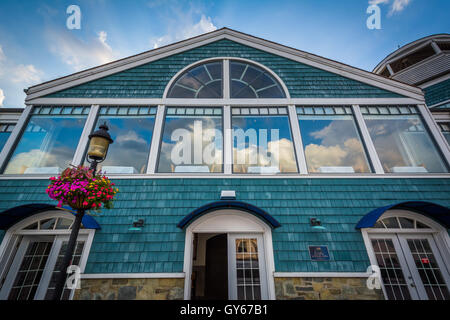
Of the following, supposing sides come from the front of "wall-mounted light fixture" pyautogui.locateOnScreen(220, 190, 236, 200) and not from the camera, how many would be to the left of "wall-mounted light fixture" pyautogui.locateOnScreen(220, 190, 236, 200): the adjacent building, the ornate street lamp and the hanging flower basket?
1

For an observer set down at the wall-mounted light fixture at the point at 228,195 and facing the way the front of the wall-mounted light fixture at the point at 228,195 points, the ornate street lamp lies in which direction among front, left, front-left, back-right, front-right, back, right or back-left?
front-right

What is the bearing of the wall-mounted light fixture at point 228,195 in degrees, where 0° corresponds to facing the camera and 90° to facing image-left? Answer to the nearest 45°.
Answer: approximately 0°

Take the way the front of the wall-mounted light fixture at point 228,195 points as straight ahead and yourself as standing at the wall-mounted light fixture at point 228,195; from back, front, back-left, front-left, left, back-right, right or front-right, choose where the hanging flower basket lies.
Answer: front-right

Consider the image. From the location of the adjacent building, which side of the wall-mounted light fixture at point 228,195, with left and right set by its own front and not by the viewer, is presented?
left

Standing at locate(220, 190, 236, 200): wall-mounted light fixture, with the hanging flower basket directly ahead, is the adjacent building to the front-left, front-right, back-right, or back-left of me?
back-left

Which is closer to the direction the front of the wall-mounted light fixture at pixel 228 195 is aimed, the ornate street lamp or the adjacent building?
the ornate street lamp
